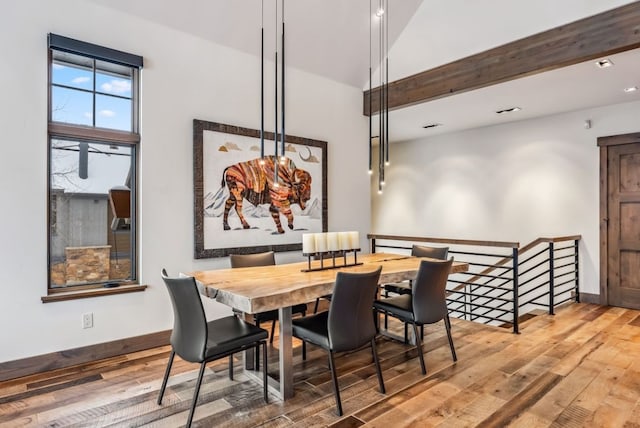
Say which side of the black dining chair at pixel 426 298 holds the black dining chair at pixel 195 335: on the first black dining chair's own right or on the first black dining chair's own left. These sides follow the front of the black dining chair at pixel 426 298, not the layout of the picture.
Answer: on the first black dining chair's own left

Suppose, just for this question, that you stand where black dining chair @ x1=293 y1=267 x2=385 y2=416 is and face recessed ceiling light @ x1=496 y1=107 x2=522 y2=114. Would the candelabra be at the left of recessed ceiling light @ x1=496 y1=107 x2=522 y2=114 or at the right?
left

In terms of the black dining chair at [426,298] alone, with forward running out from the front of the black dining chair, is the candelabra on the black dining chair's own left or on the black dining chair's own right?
on the black dining chair's own left

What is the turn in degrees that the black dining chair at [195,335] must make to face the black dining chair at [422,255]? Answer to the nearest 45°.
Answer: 0° — it already faces it

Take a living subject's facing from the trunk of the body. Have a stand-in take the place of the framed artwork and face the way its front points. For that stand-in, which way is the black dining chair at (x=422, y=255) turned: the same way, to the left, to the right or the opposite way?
to the right

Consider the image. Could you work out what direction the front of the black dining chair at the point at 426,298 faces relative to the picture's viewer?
facing away from the viewer and to the left of the viewer

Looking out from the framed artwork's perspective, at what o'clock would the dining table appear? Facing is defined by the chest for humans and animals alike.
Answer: The dining table is roughly at 1 o'clock from the framed artwork.

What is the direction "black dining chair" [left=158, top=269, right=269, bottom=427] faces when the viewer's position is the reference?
facing away from the viewer and to the right of the viewer

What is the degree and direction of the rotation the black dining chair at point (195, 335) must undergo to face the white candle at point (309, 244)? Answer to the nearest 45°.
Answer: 0° — it already faces it

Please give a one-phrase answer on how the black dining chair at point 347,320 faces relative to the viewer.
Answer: facing away from the viewer and to the left of the viewer

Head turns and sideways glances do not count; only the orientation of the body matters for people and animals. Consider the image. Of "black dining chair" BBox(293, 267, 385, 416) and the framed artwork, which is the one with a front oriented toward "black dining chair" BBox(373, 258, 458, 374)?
the framed artwork

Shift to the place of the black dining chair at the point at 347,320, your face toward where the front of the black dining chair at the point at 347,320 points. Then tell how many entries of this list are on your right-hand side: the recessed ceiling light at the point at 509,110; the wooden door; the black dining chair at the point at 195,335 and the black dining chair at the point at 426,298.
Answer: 3

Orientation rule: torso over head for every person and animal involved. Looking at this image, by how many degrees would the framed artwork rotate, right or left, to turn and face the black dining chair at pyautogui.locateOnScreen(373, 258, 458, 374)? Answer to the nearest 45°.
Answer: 0° — it already faces it
